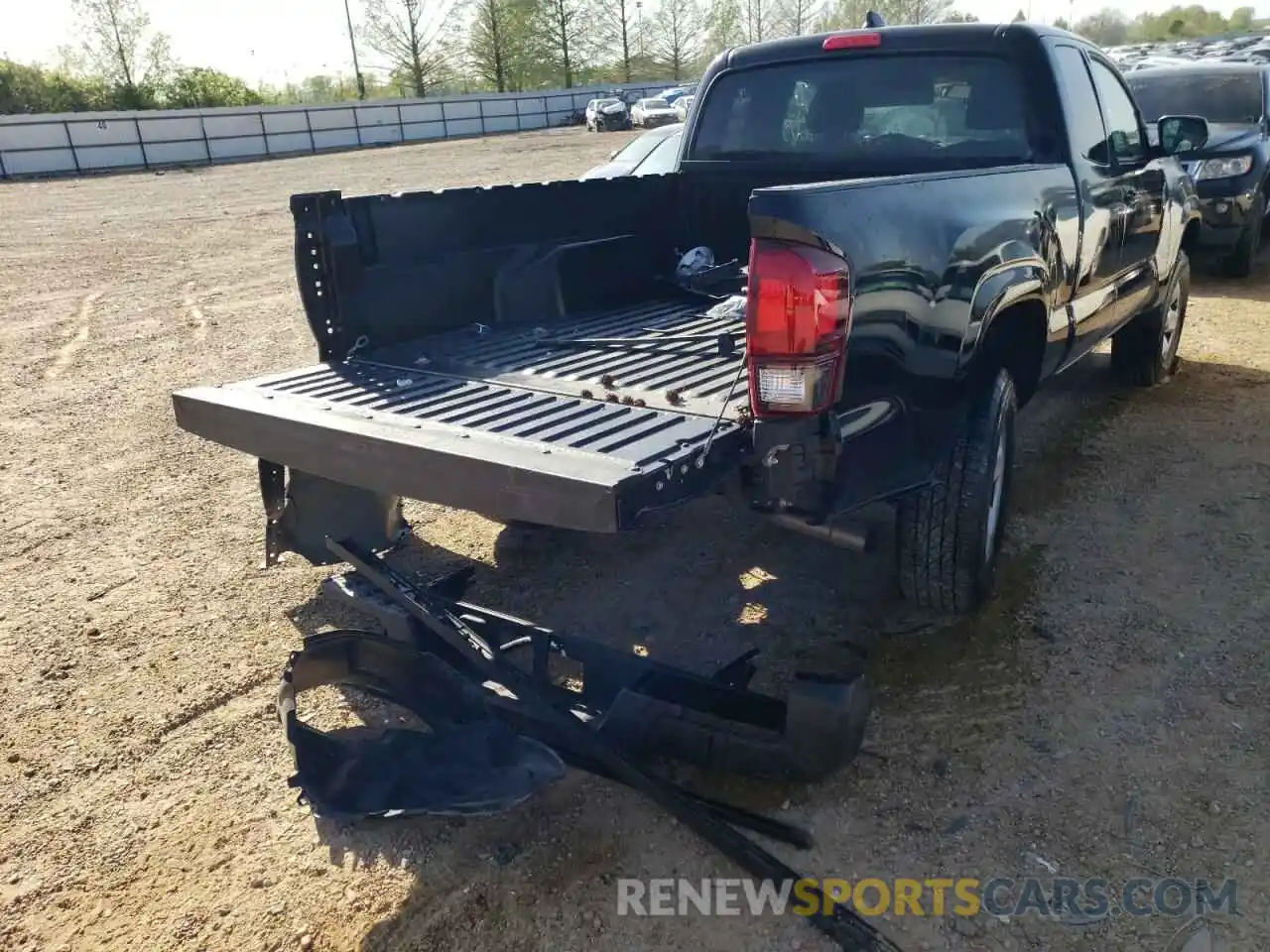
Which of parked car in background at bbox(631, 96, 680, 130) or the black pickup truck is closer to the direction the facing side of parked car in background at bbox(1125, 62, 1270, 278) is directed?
the black pickup truck

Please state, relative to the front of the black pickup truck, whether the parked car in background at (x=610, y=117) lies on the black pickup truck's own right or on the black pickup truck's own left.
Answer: on the black pickup truck's own left

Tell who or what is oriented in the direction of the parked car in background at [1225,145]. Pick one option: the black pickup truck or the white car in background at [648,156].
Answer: the black pickup truck

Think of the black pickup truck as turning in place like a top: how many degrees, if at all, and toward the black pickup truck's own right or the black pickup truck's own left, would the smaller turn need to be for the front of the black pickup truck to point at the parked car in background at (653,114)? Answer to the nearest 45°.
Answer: approximately 45° to the black pickup truck's own left

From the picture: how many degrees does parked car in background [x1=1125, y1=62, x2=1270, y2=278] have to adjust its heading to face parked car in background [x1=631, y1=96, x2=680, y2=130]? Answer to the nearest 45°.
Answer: approximately 90° to its right

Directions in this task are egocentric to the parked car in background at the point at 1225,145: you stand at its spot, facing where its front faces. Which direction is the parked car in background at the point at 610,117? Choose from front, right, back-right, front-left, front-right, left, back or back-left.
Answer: right

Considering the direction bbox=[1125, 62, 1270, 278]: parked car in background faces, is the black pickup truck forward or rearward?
forward

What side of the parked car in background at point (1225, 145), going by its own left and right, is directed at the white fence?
right

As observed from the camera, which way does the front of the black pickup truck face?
facing away from the viewer and to the right of the viewer

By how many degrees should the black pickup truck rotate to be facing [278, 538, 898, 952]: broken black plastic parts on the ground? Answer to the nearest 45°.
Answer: approximately 180°

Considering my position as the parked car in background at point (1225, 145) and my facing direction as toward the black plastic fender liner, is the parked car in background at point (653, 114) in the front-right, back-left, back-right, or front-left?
back-right

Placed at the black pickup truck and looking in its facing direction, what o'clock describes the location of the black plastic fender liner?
The black plastic fender liner is roughly at 6 o'clock from the black pickup truck.
